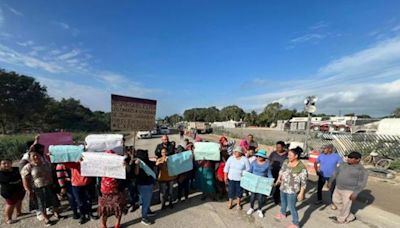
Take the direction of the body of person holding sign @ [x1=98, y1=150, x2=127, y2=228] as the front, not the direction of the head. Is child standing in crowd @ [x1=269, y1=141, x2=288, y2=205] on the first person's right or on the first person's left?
on the first person's left

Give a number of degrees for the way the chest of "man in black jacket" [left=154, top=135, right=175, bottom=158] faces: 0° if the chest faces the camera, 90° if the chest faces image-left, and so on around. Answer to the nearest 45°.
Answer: approximately 0°

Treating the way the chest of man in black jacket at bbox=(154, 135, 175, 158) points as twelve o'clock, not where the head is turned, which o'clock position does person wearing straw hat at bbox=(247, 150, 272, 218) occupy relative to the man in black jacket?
The person wearing straw hat is roughly at 10 o'clock from the man in black jacket.

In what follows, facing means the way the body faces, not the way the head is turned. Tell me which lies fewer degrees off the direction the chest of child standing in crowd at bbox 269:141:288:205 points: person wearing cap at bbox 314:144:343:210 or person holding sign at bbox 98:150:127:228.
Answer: the person holding sign

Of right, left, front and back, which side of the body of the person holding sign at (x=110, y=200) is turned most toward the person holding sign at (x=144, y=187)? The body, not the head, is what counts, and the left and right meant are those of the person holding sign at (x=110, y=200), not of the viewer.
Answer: left
